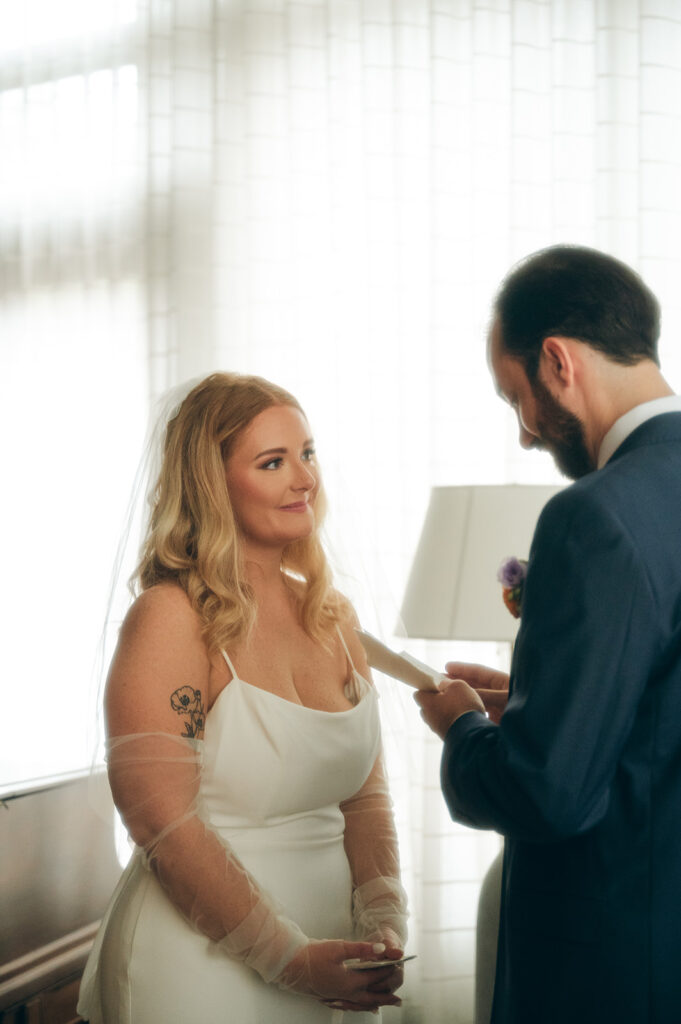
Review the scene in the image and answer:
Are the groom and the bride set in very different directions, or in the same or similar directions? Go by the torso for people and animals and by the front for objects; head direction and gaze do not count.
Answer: very different directions

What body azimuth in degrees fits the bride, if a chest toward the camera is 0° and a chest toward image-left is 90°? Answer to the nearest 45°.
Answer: approximately 315°

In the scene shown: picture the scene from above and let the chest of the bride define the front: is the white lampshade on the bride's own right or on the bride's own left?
on the bride's own left

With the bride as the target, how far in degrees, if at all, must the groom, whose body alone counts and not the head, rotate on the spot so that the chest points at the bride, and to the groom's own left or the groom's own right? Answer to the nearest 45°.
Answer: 0° — they already face them

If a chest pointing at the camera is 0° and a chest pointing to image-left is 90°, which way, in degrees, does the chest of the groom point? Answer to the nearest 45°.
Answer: approximately 135°

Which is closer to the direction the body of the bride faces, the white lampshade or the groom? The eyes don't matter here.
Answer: the groom

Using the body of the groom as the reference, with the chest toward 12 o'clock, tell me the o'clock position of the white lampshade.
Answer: The white lampshade is roughly at 1 o'clock from the groom.
